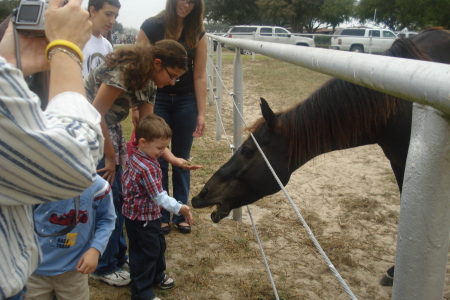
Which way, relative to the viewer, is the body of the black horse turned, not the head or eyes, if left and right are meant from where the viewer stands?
facing to the left of the viewer

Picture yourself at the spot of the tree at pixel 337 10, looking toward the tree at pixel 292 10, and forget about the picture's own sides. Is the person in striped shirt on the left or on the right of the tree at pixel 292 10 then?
left

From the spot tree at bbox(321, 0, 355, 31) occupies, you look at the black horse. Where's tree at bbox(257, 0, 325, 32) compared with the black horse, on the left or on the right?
right

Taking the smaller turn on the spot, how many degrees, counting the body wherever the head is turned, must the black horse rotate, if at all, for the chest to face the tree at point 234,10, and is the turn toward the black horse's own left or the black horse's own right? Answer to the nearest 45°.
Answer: approximately 90° to the black horse's own right

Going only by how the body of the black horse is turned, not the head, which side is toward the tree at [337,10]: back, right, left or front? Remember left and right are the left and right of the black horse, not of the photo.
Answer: right
